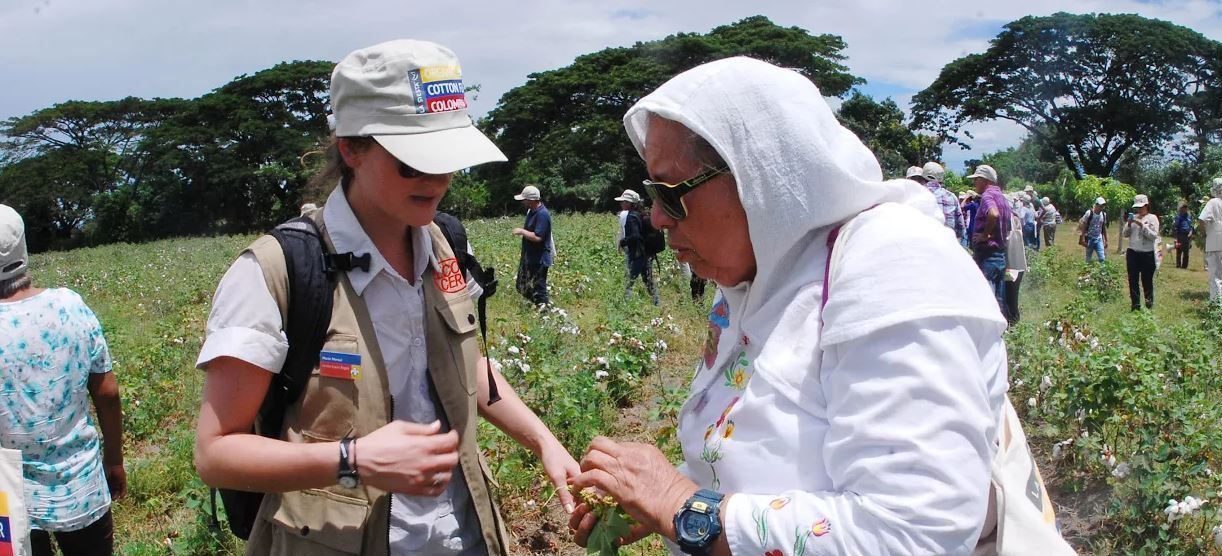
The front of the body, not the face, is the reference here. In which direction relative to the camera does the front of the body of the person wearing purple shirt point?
to the viewer's left

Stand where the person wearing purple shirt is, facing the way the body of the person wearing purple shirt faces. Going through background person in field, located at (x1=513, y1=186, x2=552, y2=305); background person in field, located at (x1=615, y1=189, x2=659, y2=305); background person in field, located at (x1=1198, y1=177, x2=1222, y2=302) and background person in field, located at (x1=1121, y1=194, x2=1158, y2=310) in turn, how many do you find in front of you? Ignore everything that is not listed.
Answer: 2

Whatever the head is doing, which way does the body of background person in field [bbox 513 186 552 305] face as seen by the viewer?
to the viewer's left

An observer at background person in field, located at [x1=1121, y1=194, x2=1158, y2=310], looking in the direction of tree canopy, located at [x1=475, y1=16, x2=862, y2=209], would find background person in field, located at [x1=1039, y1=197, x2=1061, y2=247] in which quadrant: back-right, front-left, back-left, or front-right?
front-right

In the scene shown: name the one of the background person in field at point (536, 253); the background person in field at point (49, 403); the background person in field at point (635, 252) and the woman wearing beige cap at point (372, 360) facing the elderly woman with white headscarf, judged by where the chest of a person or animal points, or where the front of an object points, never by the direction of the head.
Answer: the woman wearing beige cap

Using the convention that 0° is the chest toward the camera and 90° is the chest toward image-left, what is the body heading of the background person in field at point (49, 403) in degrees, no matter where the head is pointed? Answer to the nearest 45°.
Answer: approximately 180°

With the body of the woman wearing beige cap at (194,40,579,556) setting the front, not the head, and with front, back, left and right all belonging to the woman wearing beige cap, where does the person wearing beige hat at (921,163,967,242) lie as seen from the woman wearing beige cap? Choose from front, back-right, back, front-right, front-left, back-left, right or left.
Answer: left

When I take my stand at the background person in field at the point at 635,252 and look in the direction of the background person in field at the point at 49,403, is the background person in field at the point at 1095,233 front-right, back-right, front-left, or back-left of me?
back-left

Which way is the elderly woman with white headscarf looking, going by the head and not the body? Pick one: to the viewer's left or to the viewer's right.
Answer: to the viewer's left

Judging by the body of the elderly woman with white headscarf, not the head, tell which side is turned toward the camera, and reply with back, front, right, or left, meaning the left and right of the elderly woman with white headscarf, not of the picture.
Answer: left

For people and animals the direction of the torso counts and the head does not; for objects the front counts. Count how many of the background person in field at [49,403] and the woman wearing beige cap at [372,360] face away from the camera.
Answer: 1

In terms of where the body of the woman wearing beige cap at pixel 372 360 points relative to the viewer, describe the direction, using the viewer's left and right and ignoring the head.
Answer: facing the viewer and to the right of the viewer
